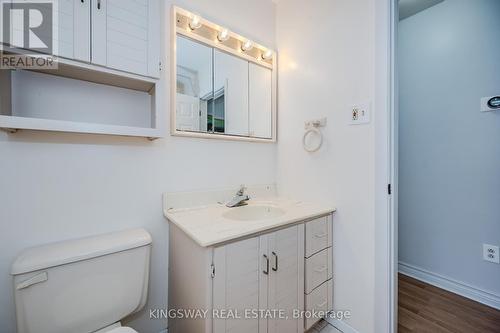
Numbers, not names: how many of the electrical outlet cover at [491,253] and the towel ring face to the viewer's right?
0

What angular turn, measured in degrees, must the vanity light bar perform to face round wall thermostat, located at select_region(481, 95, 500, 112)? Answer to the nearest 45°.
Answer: approximately 45° to its left

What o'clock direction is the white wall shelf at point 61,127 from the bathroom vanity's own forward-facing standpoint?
The white wall shelf is roughly at 4 o'clock from the bathroom vanity.

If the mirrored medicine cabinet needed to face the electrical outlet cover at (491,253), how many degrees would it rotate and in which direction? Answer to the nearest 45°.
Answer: approximately 45° to its left

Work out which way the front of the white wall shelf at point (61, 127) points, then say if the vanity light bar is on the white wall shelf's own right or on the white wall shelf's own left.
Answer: on the white wall shelf's own left

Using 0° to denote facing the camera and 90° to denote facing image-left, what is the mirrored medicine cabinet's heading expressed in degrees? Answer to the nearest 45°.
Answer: approximately 315°

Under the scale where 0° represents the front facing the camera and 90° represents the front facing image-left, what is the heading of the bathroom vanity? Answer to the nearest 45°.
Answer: approximately 315°

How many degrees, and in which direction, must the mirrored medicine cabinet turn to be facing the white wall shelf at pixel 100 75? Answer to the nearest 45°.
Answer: approximately 90° to its right

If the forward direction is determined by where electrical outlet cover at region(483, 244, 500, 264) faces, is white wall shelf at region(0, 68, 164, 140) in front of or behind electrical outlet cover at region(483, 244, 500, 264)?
in front

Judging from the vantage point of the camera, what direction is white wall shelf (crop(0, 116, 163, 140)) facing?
facing the viewer and to the right of the viewer
